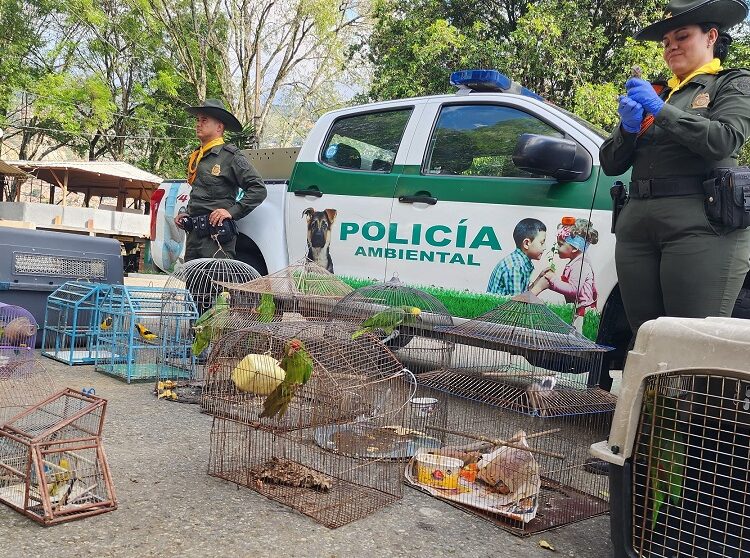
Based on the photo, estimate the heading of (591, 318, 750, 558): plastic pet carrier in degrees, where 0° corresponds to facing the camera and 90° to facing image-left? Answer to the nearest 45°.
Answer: approximately 0°

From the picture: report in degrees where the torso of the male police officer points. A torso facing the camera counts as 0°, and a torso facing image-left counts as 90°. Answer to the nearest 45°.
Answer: approximately 45°

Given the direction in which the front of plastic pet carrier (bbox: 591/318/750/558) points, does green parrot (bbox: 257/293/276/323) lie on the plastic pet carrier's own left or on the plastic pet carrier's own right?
on the plastic pet carrier's own right

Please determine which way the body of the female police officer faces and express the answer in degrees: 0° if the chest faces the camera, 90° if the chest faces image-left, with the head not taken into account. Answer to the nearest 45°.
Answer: approximately 45°

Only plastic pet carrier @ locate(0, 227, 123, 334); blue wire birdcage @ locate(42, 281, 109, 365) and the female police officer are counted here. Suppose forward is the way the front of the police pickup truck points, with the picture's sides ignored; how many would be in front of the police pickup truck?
1

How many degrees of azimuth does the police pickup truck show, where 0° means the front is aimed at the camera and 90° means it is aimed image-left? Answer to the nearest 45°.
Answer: approximately 315°
